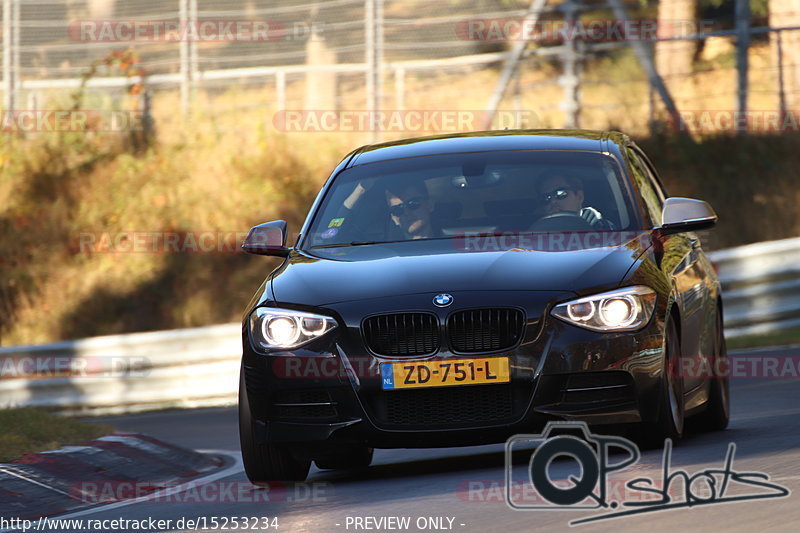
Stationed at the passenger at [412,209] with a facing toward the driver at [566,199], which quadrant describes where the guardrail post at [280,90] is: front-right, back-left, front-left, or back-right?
back-left

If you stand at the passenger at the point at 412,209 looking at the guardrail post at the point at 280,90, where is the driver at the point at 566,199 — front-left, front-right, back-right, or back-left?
back-right

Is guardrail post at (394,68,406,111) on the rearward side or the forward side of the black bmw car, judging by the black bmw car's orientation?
on the rearward side

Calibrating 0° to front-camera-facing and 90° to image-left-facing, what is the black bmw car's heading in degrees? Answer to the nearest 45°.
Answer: approximately 0°

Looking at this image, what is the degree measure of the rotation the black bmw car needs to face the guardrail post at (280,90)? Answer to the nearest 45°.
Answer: approximately 180°

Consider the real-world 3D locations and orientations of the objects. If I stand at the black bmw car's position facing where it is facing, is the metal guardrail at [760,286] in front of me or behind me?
behind
